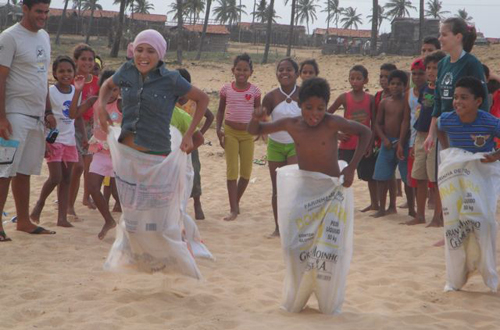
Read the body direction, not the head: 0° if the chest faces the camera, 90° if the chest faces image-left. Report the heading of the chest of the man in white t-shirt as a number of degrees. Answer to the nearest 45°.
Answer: approximately 315°

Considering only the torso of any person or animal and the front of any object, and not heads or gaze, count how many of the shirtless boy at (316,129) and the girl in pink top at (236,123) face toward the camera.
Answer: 2

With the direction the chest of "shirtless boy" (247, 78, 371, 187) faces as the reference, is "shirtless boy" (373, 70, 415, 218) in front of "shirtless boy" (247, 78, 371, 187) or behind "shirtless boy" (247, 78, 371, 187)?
behind

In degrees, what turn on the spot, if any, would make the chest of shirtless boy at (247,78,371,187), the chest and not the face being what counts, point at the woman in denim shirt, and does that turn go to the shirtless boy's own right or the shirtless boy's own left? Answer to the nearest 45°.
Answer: approximately 90° to the shirtless boy's own right

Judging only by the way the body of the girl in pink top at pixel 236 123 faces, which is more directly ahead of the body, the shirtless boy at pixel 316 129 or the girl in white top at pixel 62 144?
the shirtless boy
